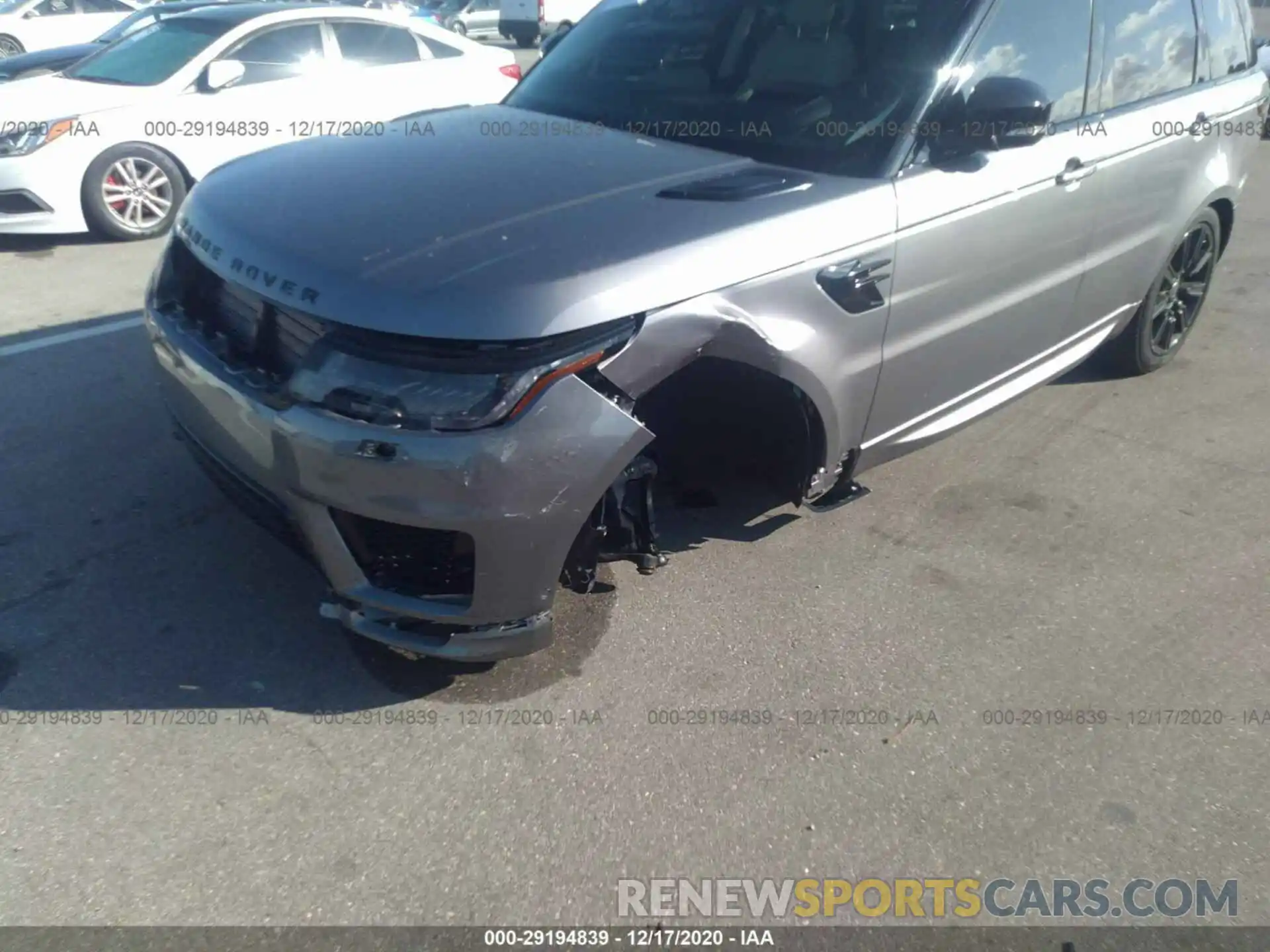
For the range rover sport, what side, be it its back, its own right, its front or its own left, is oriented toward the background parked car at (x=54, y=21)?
right

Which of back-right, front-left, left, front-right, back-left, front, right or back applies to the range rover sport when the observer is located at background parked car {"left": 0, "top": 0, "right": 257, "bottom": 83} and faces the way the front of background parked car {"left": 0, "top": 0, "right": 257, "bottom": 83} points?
left

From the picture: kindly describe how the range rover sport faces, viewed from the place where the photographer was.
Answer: facing the viewer and to the left of the viewer

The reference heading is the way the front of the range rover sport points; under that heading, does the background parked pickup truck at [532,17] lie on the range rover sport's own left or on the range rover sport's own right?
on the range rover sport's own right

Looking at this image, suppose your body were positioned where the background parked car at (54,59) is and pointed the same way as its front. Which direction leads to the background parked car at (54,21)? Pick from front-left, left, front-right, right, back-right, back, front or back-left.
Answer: right

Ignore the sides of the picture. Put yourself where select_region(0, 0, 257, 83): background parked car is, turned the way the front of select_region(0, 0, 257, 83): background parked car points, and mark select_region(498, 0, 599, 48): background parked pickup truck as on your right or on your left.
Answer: on your right

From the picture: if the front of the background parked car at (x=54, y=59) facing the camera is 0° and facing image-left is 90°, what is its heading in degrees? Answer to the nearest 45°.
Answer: approximately 90°

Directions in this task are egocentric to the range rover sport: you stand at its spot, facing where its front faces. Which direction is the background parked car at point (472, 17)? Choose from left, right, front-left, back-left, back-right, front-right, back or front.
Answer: back-right

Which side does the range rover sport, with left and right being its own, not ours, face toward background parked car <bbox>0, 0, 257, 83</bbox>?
right

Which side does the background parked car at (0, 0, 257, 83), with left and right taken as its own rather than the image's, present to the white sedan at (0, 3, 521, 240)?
left

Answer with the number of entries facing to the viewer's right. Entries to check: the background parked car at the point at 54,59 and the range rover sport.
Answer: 0
